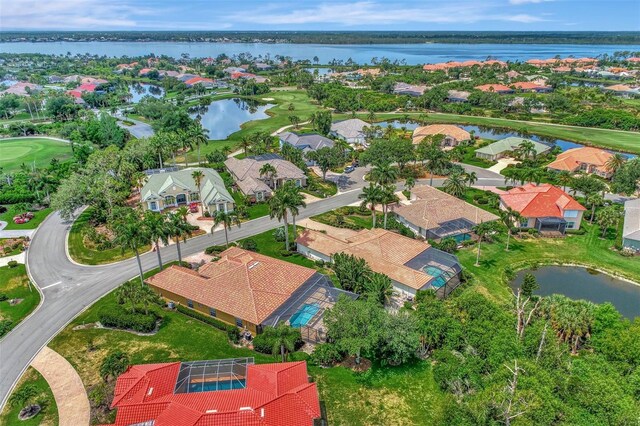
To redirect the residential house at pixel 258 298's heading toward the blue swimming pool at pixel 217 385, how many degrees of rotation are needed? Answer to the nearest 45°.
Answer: approximately 135° to its left

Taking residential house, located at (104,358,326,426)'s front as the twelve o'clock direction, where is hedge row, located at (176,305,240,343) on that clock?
The hedge row is roughly at 6 o'clock from the residential house.

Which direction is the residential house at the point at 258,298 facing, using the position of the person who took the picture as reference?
facing away from the viewer and to the left of the viewer

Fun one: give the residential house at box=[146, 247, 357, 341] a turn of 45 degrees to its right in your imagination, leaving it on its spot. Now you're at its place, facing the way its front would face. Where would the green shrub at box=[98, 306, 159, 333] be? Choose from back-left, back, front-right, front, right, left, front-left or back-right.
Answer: left

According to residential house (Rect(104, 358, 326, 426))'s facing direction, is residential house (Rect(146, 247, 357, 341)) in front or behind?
behind

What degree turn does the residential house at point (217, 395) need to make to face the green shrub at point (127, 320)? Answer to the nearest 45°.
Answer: approximately 135° to its right

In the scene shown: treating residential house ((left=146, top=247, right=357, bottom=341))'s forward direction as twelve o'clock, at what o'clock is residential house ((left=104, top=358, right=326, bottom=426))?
residential house ((left=104, top=358, right=326, bottom=426)) is roughly at 8 o'clock from residential house ((left=146, top=247, right=357, bottom=341)).

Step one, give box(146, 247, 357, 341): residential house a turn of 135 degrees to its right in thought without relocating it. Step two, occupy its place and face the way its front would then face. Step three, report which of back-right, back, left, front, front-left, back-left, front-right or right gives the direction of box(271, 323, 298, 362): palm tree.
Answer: right

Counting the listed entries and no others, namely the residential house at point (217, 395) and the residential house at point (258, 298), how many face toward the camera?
1
